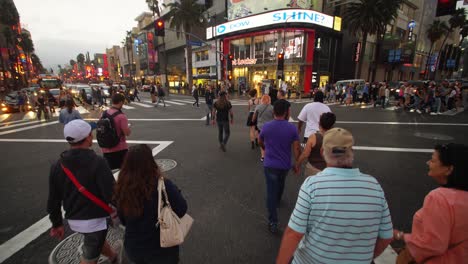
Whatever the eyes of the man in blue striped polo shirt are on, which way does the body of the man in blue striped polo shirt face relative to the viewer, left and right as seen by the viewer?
facing away from the viewer

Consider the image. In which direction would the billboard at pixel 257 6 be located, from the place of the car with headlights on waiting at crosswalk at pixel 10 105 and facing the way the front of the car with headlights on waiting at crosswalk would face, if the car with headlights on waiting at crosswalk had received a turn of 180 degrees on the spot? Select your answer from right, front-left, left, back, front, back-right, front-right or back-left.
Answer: right

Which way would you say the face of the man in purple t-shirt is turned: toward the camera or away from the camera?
away from the camera

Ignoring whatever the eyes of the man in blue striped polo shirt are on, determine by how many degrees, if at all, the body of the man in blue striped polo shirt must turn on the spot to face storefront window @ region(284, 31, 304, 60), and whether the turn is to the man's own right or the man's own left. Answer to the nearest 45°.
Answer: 0° — they already face it

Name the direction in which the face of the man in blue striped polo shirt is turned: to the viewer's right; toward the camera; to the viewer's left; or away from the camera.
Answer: away from the camera

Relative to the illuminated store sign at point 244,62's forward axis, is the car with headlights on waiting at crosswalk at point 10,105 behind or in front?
in front

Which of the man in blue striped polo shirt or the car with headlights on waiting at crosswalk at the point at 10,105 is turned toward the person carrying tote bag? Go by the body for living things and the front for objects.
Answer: the car with headlights on waiting at crosswalk

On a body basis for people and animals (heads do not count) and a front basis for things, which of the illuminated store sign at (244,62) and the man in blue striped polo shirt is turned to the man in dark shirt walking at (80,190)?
the illuminated store sign

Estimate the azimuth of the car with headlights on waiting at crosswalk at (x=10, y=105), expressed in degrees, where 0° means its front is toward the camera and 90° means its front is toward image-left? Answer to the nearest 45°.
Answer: approximately 0°

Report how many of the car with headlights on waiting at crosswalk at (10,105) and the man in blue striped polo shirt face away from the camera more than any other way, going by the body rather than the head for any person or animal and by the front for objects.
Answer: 1

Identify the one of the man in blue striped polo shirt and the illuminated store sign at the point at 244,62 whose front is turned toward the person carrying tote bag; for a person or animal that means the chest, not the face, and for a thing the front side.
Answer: the illuminated store sign

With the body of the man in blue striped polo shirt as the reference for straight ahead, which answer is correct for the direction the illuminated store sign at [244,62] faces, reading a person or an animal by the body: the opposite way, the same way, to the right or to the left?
the opposite way

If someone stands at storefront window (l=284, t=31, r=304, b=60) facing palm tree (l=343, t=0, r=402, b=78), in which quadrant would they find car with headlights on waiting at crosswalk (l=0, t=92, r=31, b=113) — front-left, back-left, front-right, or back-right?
back-right

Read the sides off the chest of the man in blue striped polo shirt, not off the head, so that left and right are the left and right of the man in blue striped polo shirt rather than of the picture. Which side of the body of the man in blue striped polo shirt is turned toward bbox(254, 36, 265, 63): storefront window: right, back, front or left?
front

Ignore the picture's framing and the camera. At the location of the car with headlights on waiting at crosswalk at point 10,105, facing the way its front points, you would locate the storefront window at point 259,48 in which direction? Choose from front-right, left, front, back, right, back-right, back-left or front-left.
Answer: left
